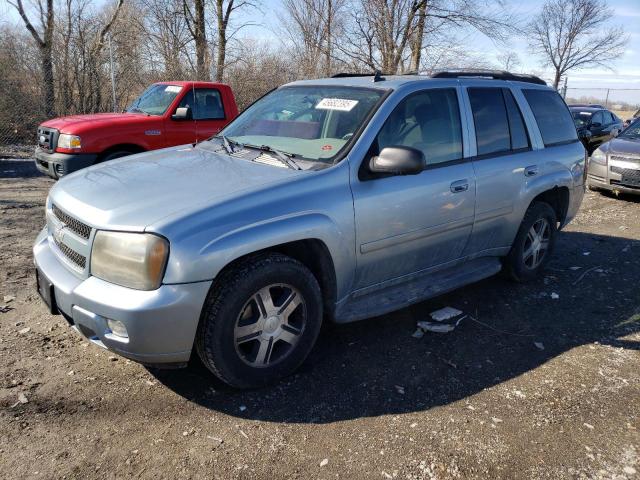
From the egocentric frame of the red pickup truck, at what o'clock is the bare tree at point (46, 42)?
The bare tree is roughly at 4 o'clock from the red pickup truck.

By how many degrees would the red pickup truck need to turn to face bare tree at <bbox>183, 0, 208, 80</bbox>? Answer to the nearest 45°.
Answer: approximately 135° to its right

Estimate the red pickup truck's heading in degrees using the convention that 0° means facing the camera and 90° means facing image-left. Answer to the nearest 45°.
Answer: approximately 45°

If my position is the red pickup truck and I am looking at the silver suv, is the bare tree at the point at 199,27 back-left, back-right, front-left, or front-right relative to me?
back-left

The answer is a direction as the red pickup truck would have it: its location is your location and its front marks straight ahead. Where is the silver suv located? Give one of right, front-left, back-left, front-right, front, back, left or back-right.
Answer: front-left

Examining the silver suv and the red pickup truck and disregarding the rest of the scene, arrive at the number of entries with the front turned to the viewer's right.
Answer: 0
